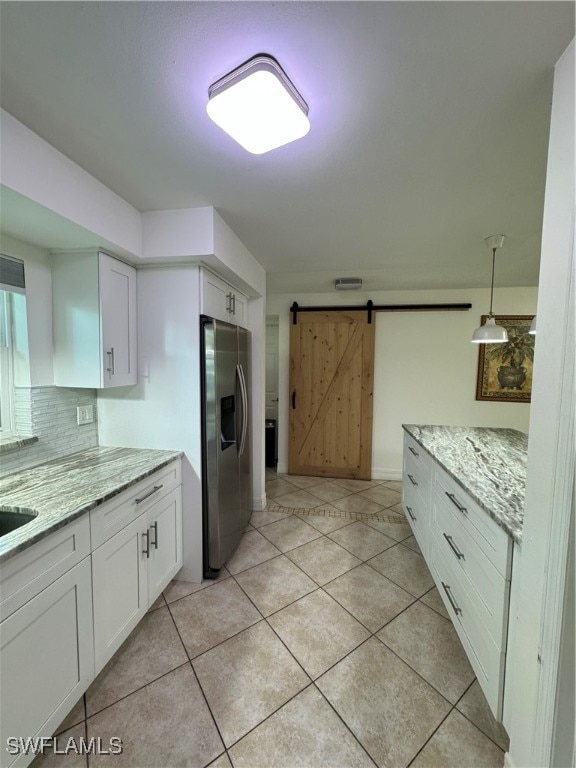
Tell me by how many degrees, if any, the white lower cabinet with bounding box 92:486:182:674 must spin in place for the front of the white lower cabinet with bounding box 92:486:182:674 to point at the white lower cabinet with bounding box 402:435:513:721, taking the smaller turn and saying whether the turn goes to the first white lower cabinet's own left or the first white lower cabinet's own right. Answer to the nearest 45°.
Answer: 0° — it already faces it

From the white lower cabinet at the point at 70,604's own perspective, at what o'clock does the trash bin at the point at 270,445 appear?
The trash bin is roughly at 9 o'clock from the white lower cabinet.

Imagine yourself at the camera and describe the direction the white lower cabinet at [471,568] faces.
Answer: facing to the left of the viewer

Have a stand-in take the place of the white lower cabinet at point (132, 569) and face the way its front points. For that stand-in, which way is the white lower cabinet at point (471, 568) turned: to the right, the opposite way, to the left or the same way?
the opposite way

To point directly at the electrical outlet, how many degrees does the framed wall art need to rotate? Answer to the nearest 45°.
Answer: approximately 45° to its right

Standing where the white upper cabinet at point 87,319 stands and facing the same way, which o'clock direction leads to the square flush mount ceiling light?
The square flush mount ceiling light is roughly at 1 o'clock from the white upper cabinet.

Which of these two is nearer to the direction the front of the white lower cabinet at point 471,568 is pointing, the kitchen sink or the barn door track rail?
the kitchen sink
